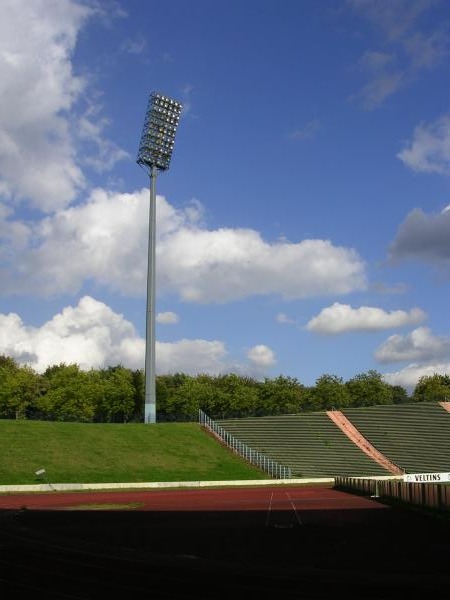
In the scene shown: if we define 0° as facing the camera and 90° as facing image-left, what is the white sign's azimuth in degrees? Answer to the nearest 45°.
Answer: approximately 0°
